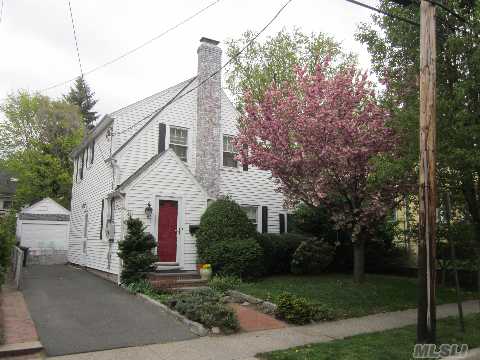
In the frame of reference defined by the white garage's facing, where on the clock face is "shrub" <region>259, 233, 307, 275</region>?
The shrub is roughly at 11 o'clock from the white garage.

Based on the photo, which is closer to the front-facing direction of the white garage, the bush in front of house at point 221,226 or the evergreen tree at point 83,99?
the bush in front of house

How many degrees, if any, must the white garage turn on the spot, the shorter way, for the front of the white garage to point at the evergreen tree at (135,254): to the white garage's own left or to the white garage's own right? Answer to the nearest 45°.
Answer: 0° — it already faces it

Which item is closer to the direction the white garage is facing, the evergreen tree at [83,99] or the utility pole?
the utility pole

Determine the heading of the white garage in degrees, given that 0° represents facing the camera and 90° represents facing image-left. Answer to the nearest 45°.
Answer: approximately 0°

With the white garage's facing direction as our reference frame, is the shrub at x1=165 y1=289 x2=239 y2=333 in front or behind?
in front

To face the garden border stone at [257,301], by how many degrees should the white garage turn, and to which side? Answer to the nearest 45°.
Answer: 0° — it already faces it

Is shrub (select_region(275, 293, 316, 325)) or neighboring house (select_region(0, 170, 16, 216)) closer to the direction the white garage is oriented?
the shrub

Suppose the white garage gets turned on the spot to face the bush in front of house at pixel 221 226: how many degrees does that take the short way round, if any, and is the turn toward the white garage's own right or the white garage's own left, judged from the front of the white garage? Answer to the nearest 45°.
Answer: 0° — it already faces it

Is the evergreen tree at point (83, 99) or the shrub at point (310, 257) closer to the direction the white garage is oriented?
the shrub

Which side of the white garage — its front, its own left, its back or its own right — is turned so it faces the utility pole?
front

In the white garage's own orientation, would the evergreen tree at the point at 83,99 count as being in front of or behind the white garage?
behind
